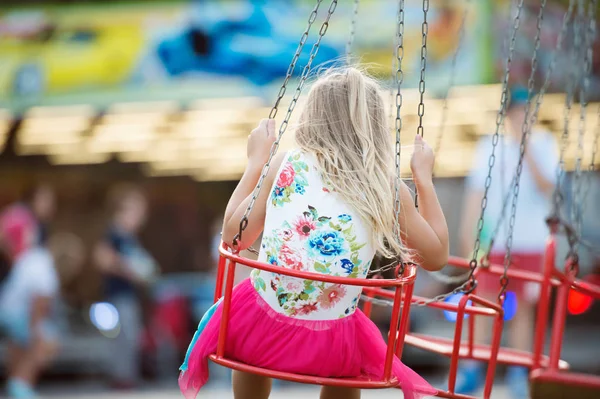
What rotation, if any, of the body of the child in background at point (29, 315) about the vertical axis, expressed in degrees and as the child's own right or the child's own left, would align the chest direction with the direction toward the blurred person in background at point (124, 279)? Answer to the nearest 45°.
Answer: approximately 45° to the child's own left

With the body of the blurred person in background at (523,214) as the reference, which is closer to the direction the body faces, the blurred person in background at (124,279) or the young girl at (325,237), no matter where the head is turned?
the young girl

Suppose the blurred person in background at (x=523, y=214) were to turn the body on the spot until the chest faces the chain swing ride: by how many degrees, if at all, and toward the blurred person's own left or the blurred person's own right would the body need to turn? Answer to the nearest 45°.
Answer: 0° — they already face it

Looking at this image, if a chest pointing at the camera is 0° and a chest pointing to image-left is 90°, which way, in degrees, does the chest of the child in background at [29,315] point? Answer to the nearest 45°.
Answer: approximately 270°

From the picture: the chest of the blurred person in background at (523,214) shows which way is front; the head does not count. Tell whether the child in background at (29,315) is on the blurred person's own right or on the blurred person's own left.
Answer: on the blurred person's own right

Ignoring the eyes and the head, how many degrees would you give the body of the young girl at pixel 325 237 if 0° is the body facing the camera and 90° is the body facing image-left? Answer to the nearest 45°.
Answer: approximately 180°

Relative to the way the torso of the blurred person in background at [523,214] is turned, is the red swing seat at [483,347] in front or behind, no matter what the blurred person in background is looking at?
in front

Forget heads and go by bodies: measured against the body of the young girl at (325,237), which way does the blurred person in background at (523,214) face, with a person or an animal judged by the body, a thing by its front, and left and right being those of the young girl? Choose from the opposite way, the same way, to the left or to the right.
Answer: the opposite way

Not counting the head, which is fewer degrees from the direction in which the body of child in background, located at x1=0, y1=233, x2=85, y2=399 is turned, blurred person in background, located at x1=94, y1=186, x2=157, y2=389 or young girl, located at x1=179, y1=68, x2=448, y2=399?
the blurred person in background
